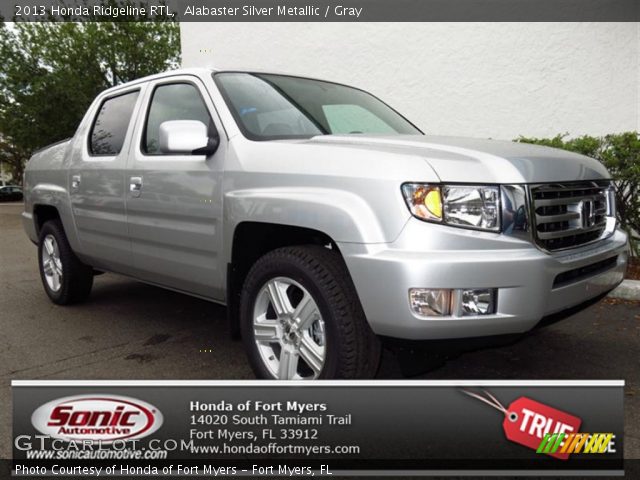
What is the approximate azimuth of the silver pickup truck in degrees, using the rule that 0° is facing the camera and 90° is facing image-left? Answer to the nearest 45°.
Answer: approximately 315°

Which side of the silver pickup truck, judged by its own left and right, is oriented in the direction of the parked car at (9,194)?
back
